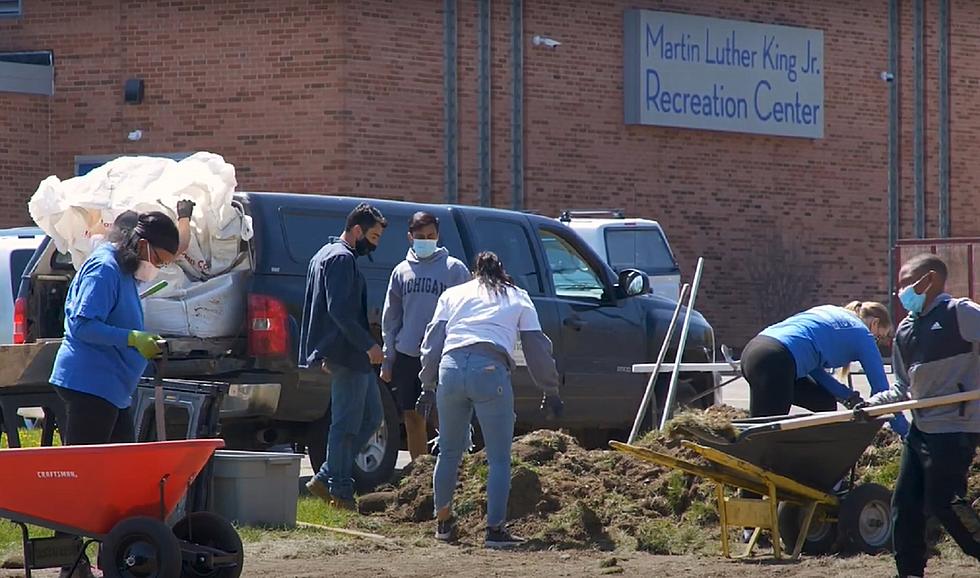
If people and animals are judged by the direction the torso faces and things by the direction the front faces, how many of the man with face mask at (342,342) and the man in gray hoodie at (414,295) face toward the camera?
1

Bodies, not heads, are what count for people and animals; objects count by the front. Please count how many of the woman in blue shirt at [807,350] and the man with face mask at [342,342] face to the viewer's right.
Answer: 2

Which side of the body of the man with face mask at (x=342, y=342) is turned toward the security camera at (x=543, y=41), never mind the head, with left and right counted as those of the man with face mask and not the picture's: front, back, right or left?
left

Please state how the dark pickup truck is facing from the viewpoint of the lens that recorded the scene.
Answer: facing away from the viewer and to the right of the viewer

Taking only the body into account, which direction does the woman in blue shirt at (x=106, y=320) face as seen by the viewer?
to the viewer's right

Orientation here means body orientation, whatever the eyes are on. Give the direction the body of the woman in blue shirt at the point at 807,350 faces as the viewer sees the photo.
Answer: to the viewer's right

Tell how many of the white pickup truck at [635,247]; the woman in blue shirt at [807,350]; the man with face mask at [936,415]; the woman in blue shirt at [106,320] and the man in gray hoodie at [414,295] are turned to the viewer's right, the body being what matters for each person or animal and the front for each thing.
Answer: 2

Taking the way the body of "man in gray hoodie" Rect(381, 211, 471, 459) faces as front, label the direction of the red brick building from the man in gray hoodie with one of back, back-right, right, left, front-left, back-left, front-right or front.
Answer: back

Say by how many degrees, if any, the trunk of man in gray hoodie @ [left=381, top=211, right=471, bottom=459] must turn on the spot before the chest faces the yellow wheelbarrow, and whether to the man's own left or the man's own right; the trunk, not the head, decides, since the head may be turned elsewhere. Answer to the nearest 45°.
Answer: approximately 45° to the man's own left

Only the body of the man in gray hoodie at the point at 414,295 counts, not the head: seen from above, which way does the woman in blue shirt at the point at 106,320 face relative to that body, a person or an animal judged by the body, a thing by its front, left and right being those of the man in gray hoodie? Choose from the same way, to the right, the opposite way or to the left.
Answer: to the left

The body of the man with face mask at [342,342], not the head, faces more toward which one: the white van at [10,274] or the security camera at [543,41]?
the security camera
